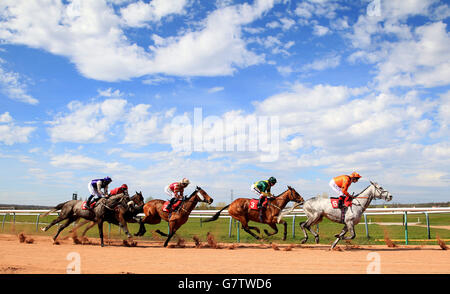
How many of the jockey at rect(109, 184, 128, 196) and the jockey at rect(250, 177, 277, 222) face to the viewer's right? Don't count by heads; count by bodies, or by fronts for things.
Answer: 2

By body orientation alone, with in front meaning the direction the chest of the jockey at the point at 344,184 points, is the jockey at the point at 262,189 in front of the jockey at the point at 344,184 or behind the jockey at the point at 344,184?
behind

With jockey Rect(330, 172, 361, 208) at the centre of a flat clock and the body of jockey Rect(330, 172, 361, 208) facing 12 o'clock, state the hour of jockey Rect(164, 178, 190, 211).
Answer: jockey Rect(164, 178, 190, 211) is roughly at 6 o'clock from jockey Rect(330, 172, 361, 208).

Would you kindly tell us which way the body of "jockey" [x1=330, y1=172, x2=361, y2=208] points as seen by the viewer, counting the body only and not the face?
to the viewer's right

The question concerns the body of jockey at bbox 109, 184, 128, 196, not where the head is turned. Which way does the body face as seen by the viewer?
to the viewer's right

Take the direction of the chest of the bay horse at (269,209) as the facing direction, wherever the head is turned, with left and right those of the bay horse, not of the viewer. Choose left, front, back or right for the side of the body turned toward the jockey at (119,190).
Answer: back

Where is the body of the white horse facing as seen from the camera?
to the viewer's right

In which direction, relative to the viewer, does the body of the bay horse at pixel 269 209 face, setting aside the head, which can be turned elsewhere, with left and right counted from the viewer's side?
facing to the right of the viewer

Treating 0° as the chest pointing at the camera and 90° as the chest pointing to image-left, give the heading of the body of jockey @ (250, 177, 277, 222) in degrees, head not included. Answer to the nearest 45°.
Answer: approximately 270°

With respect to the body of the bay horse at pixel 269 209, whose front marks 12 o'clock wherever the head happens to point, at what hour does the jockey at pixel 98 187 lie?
The jockey is roughly at 6 o'clock from the bay horse.

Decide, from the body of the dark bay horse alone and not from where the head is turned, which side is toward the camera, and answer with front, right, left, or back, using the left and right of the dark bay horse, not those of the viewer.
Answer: right

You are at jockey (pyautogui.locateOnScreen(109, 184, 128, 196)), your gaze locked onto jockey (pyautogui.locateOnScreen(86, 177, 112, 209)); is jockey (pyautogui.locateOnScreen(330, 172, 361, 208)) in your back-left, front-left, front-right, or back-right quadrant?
back-left

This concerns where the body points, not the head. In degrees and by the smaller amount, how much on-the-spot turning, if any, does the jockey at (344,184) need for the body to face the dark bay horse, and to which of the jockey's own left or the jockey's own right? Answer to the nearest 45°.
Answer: approximately 180°
